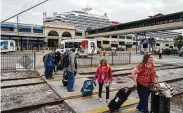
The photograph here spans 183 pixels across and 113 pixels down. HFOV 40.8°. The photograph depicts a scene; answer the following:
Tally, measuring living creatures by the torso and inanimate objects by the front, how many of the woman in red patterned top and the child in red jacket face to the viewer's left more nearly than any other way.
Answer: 0

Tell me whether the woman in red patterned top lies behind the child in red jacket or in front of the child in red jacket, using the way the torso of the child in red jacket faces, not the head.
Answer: in front

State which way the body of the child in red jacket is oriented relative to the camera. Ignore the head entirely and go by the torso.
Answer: toward the camera

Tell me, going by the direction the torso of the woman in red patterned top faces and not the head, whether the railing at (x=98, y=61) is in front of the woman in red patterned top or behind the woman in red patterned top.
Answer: behind

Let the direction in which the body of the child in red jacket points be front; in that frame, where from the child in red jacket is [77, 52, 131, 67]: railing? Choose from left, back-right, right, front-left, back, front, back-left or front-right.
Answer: back

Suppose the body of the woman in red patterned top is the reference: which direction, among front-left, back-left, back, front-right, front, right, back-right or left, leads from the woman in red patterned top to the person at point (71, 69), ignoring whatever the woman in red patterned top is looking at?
back

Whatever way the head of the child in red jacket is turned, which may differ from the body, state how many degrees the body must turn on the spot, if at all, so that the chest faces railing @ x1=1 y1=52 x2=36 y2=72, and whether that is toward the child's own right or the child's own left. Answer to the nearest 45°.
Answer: approximately 135° to the child's own right

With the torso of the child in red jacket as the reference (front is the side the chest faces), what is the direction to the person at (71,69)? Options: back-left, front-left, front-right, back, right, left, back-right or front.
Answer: back-right
